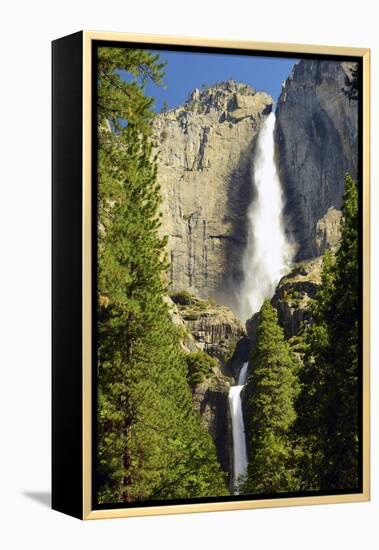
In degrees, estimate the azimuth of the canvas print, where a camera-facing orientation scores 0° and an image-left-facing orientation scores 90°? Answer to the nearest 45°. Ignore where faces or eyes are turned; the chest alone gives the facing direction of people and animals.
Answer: approximately 315°
